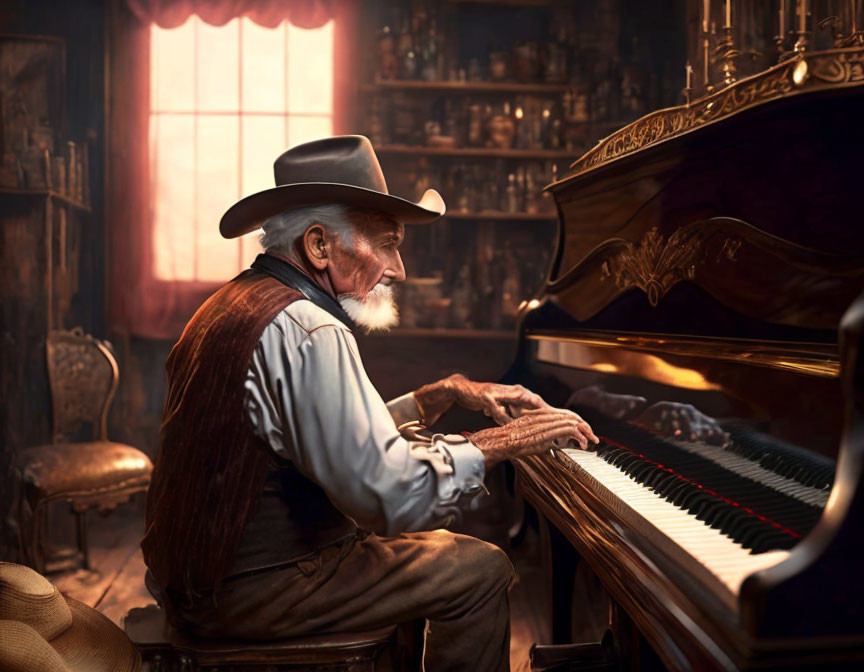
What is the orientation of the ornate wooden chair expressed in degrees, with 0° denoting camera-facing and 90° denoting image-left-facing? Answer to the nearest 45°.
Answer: approximately 315°

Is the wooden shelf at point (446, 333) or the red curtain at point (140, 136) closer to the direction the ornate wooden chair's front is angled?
the wooden shelf

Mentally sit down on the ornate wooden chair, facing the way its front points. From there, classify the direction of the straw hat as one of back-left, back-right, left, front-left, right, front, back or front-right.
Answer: front-right

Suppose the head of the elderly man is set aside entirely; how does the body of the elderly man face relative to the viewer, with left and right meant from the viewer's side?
facing to the right of the viewer

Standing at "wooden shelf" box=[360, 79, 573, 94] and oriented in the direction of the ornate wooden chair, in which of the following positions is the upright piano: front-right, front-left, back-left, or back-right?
front-left

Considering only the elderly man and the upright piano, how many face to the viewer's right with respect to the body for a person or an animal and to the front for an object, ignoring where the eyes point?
1

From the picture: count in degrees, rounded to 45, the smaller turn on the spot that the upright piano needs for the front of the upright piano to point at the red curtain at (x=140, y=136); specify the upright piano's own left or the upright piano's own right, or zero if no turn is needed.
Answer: approximately 90° to the upright piano's own right

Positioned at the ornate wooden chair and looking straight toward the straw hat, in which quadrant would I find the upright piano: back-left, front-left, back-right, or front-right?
front-left

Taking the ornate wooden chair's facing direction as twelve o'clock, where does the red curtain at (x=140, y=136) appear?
The red curtain is roughly at 8 o'clock from the ornate wooden chair.

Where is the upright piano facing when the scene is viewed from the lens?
facing the viewer and to the left of the viewer

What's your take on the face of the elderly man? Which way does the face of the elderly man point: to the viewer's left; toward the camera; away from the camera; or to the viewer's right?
to the viewer's right
